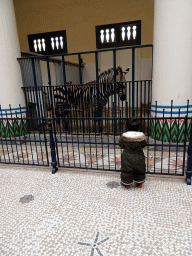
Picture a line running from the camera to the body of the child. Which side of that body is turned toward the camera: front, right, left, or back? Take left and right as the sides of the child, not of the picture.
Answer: back

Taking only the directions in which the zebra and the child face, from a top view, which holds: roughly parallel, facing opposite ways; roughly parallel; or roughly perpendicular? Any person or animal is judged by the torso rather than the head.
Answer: roughly perpendicular

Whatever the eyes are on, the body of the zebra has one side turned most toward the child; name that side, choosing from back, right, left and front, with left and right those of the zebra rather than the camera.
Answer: right

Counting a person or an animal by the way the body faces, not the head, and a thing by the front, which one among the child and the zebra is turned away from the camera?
the child

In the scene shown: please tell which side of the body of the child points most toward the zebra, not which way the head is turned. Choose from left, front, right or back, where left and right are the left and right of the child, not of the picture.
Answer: front

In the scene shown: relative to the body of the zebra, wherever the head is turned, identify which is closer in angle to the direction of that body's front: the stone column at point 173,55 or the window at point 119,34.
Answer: the stone column

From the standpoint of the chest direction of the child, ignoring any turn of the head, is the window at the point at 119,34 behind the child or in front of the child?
in front

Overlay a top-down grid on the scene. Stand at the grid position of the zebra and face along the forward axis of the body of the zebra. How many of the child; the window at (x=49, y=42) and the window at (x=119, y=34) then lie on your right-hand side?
1

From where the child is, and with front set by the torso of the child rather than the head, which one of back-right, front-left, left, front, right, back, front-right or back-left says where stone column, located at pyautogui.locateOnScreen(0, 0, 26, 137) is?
front-left

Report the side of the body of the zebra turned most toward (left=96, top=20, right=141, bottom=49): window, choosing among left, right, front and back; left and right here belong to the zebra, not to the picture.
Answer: left

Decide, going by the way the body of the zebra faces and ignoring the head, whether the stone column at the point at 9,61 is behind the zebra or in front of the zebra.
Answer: behind

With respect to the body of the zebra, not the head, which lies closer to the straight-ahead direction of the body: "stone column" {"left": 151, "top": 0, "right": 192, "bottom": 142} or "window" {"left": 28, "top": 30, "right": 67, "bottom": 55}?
the stone column

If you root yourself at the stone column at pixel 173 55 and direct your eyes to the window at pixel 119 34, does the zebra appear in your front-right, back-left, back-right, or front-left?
front-left

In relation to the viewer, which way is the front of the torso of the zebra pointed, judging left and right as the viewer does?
facing to the right of the viewer
